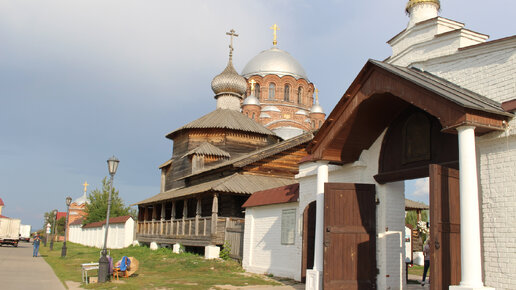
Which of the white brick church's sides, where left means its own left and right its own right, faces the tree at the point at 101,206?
right

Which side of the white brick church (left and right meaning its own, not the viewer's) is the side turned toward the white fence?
right

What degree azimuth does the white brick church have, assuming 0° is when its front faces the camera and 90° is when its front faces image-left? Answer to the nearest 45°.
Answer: approximately 45°
